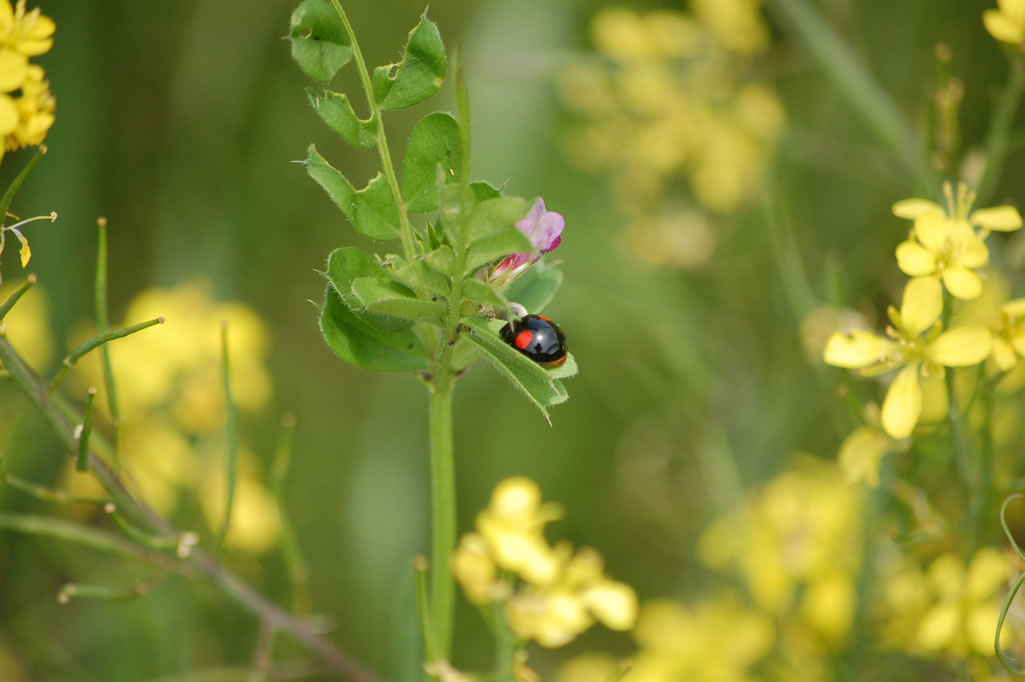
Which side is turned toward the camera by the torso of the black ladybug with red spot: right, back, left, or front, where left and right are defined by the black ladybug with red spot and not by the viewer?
left
